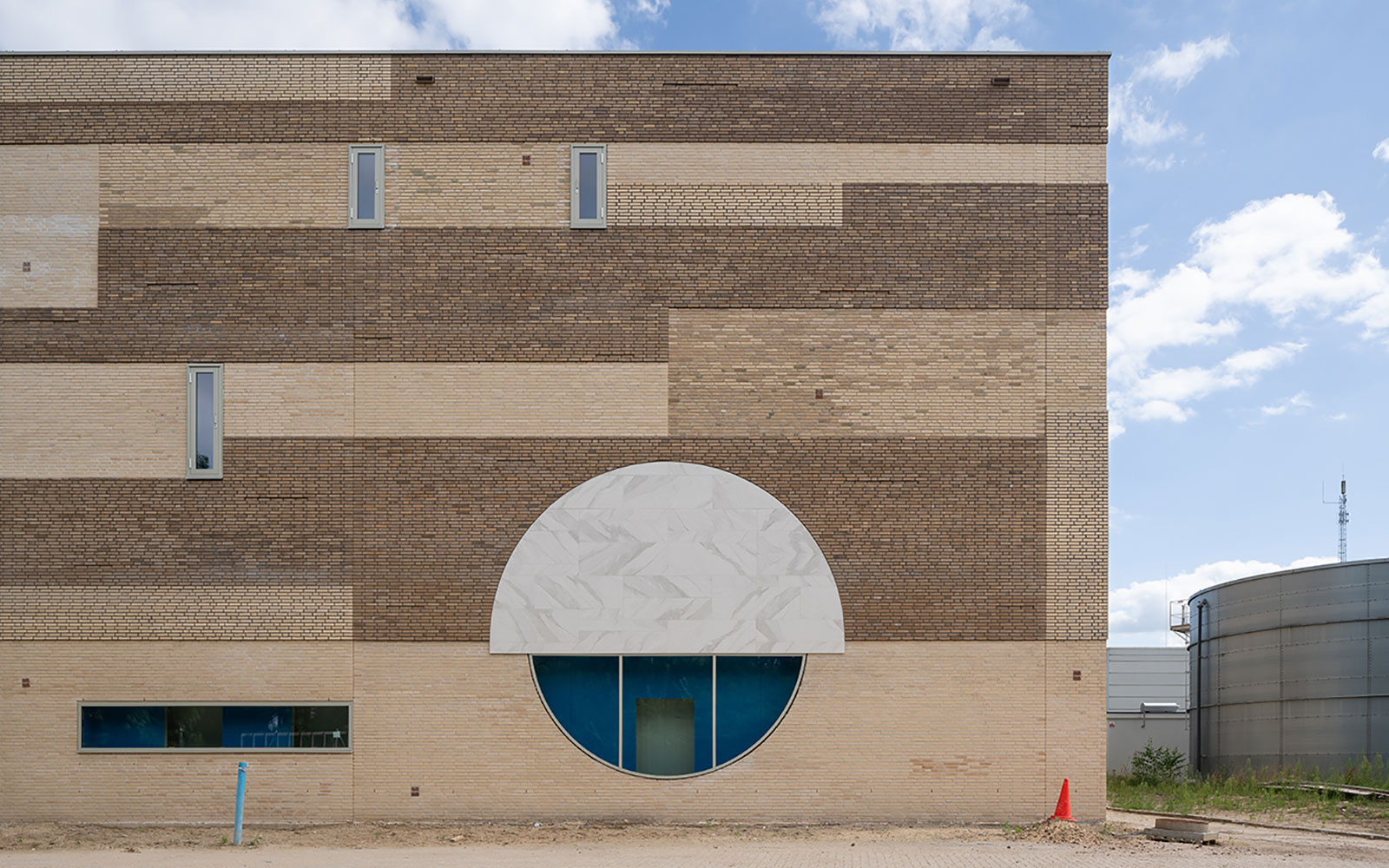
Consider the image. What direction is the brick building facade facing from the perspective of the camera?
toward the camera

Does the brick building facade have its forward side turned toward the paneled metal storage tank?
no

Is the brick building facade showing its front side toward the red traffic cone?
no

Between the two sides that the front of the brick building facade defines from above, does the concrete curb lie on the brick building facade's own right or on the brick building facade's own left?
on the brick building facade's own left
